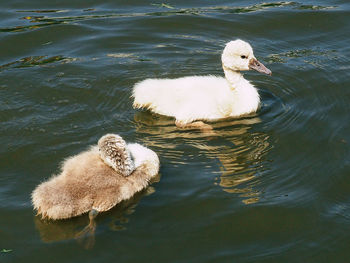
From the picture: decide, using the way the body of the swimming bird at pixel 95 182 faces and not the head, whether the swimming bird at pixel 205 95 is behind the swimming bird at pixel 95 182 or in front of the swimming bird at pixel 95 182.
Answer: in front

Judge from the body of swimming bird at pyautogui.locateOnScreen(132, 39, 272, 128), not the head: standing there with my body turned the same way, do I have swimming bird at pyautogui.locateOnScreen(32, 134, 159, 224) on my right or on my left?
on my right

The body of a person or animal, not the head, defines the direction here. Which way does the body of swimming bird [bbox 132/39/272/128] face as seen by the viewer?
to the viewer's right

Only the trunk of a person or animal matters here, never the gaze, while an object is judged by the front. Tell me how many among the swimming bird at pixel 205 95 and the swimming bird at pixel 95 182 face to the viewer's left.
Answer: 0

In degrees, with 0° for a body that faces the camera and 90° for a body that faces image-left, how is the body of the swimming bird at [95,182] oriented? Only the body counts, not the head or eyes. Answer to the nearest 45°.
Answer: approximately 225°
